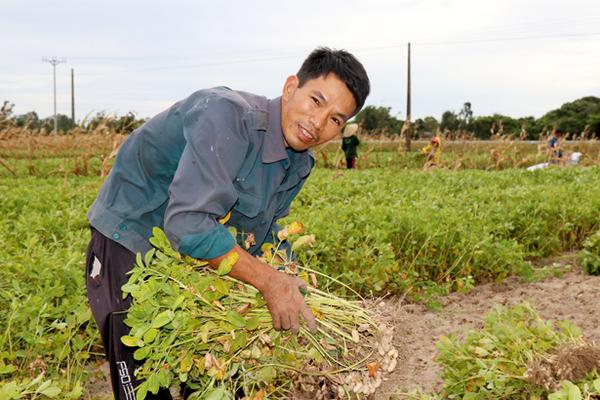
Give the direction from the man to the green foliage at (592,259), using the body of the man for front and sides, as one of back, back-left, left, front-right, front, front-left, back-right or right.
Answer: left

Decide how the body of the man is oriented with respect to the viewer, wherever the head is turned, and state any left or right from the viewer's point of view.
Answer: facing the viewer and to the right of the viewer

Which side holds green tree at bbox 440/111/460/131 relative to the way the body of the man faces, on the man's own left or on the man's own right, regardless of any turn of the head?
on the man's own left

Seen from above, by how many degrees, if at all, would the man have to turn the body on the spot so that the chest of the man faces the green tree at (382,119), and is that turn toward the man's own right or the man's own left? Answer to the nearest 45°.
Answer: approximately 135° to the man's own left

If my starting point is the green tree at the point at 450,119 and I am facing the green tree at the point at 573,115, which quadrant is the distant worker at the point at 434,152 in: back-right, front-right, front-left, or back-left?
back-right

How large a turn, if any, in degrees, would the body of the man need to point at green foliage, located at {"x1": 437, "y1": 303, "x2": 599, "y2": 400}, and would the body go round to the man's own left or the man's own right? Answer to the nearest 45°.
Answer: approximately 45° to the man's own left

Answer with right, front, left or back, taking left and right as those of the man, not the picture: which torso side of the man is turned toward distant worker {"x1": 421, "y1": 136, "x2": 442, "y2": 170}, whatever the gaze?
left

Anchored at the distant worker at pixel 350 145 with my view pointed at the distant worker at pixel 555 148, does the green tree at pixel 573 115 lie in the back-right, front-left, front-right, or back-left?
front-left

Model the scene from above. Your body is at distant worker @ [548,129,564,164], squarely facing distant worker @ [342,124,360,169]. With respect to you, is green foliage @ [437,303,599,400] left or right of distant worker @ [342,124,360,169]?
left

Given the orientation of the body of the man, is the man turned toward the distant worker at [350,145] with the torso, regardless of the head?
no

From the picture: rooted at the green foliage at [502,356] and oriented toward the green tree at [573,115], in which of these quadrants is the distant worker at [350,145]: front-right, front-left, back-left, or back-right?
front-left
